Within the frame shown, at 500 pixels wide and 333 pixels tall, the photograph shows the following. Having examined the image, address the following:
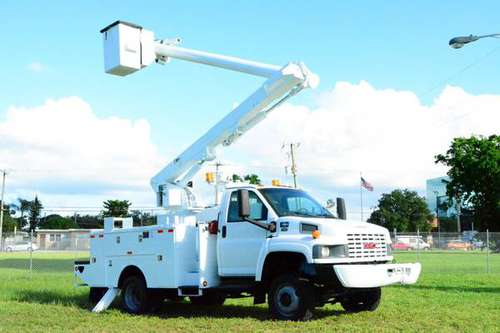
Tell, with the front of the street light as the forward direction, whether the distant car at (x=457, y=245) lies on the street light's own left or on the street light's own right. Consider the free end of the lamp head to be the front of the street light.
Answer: on the street light's own right

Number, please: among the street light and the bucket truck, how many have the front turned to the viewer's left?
1

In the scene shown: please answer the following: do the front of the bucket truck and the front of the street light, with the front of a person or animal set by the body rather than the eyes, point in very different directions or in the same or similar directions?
very different directions

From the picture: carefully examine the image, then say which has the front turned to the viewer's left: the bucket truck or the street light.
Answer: the street light

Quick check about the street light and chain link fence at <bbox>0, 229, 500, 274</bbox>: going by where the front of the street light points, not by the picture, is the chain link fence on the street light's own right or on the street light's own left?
on the street light's own right

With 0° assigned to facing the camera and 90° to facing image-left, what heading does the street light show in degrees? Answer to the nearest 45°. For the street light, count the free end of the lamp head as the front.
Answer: approximately 90°

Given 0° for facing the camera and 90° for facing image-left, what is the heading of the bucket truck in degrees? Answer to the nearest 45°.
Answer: approximately 315°
